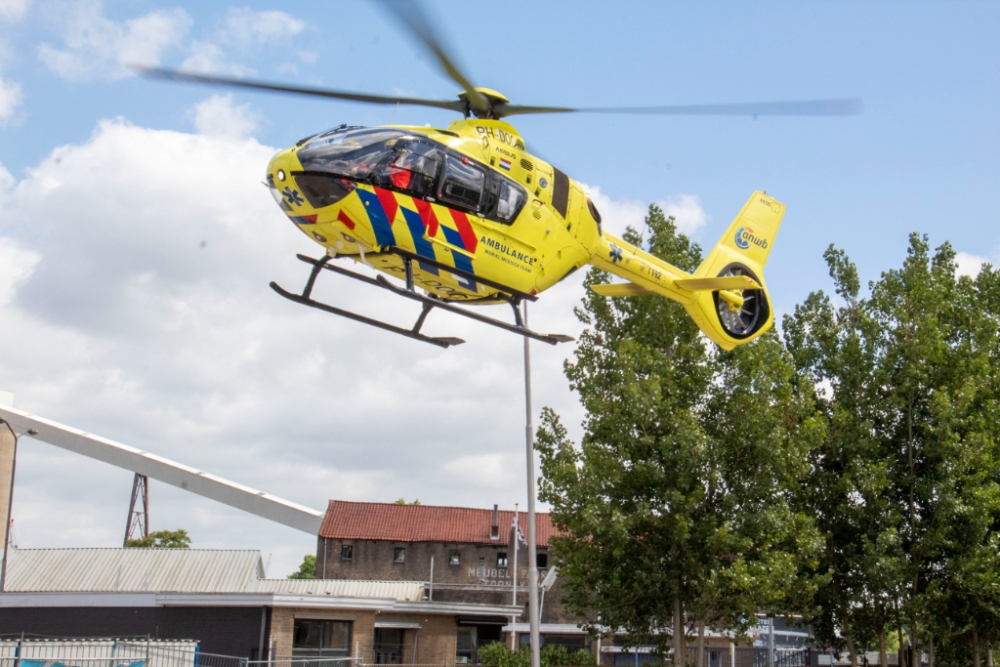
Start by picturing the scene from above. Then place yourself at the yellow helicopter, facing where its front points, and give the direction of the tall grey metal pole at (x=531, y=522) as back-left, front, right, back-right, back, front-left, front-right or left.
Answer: back-right

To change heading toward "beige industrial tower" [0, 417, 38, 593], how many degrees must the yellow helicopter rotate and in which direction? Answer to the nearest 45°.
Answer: approximately 90° to its right

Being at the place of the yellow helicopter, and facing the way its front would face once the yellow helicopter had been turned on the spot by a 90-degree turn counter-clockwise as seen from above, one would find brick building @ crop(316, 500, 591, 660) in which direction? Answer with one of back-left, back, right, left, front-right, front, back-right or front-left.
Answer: back-left

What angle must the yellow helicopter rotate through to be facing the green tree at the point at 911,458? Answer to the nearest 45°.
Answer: approximately 180°

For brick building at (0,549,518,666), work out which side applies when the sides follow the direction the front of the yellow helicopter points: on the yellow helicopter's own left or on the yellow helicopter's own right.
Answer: on the yellow helicopter's own right

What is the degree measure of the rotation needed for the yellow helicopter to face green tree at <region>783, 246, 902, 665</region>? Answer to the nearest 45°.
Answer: approximately 180°

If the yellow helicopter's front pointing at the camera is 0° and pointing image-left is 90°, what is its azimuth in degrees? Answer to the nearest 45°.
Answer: approximately 45°

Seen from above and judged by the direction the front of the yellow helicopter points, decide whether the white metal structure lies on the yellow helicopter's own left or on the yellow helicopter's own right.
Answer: on the yellow helicopter's own right
